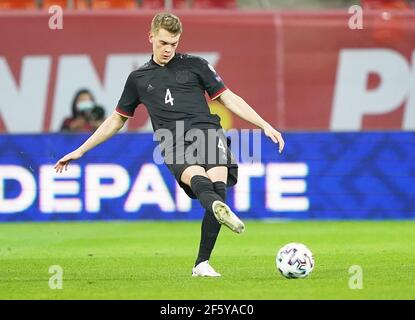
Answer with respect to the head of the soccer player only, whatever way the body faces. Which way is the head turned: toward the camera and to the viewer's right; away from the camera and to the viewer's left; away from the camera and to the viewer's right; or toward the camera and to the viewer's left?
toward the camera and to the viewer's right

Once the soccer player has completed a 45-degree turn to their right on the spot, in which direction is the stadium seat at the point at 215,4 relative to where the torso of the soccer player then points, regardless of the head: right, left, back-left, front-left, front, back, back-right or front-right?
back-right

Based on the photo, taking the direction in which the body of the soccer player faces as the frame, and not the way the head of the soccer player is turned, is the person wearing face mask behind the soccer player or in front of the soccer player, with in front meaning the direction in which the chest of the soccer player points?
behind

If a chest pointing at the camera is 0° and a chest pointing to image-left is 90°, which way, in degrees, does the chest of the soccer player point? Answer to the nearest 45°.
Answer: approximately 0°

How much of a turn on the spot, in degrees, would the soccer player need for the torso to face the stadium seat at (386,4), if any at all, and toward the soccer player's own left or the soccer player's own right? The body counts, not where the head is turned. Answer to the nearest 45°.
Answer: approximately 135° to the soccer player's own left

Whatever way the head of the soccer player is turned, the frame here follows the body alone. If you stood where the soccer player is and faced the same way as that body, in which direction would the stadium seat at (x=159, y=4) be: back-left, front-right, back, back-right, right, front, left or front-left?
back

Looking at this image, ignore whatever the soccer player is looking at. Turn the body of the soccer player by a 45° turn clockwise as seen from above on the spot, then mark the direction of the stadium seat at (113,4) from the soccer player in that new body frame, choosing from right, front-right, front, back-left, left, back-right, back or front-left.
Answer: back-right

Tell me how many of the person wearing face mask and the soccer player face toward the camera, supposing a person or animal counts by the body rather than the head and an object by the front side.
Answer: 2

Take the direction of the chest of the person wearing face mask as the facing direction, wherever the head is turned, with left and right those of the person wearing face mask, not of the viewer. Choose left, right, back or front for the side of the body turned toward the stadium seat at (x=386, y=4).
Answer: left
